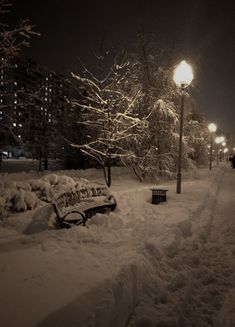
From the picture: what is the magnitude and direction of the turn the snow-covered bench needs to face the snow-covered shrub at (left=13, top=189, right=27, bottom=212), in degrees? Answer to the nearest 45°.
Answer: approximately 135° to its right

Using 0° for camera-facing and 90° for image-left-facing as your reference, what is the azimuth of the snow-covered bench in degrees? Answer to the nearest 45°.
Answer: approximately 315°

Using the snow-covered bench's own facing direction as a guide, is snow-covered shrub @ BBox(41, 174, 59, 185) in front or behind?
behind

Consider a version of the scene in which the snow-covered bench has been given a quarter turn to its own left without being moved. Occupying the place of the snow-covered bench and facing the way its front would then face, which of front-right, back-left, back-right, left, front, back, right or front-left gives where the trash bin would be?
front

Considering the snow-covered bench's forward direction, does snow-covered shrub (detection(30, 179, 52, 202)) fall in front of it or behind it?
behind

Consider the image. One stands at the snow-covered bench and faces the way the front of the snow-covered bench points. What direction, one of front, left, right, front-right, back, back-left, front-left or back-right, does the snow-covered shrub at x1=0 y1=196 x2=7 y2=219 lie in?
back-right

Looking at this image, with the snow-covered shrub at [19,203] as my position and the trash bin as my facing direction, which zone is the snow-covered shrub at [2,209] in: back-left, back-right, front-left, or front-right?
back-right
